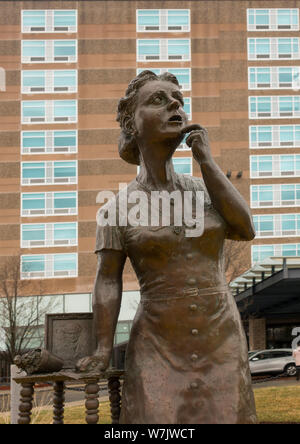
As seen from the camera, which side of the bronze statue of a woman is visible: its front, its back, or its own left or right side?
front

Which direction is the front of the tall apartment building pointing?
toward the camera

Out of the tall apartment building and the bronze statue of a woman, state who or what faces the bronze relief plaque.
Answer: the tall apartment building

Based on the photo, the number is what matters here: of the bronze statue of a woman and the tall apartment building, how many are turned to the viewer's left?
0

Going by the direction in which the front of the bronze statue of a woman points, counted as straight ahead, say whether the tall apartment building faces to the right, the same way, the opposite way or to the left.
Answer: the same way

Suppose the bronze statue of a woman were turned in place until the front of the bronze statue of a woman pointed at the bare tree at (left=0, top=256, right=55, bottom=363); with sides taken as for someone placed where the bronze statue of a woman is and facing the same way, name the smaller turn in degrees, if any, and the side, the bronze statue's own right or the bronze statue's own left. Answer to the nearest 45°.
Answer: approximately 180°

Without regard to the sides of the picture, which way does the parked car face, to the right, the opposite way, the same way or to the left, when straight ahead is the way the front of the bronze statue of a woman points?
to the right

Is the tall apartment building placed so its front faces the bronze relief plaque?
yes

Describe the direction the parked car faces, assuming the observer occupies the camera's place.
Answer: facing to the left of the viewer

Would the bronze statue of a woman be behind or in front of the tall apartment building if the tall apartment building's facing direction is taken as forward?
in front
